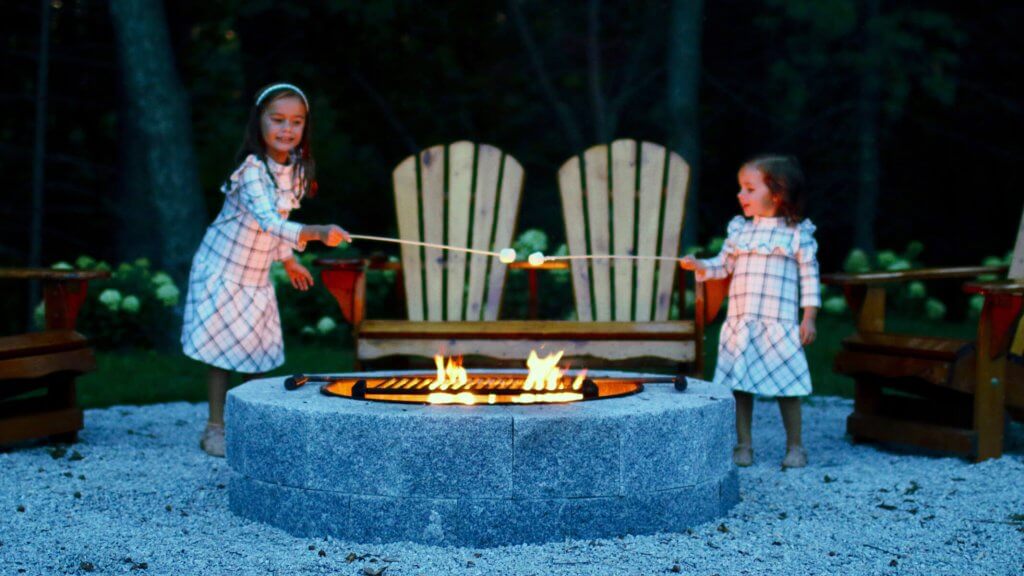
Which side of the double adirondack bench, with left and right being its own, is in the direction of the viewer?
front

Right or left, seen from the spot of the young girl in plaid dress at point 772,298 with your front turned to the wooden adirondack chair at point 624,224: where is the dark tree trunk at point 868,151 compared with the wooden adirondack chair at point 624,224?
right

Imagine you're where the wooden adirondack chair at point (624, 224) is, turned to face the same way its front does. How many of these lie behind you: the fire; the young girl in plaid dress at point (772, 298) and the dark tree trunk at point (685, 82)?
1

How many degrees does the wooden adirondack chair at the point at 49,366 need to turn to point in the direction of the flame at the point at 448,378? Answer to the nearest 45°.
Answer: approximately 45° to its right

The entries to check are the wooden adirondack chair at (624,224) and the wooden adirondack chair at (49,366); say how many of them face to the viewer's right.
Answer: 1

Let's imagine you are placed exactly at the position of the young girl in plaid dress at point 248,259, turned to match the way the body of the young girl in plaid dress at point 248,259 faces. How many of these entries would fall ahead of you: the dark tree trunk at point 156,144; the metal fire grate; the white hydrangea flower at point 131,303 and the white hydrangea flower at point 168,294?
1

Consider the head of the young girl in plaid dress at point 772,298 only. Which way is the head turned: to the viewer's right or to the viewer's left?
to the viewer's left

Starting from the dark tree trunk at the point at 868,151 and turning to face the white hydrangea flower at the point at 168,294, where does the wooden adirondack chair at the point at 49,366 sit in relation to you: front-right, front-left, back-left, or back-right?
front-left

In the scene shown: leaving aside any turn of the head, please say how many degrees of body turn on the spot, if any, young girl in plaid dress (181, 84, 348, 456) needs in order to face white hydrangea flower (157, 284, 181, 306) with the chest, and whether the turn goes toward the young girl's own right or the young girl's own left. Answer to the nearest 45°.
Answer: approximately 135° to the young girl's own left

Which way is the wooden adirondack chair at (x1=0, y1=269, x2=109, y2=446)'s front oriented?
to the viewer's right

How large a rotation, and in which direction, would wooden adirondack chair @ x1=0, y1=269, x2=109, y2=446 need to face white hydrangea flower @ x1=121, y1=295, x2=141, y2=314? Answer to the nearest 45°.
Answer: approximately 90° to its left

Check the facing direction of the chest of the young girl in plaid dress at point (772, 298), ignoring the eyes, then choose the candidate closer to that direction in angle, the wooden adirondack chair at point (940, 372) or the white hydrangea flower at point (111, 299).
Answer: the white hydrangea flower

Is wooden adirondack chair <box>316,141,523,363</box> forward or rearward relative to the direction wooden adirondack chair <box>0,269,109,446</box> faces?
forward
